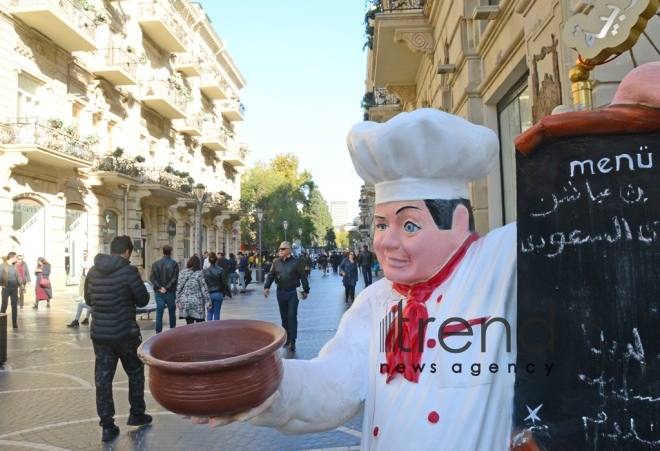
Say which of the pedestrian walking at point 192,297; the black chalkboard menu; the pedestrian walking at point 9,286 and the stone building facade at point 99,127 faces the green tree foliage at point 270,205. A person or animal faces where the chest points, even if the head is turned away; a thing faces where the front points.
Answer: the pedestrian walking at point 192,297

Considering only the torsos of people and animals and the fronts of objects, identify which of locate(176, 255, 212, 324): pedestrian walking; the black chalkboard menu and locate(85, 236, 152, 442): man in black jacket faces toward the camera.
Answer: the black chalkboard menu

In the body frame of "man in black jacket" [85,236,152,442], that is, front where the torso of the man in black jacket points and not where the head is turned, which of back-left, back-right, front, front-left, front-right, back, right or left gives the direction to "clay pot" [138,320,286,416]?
back-right

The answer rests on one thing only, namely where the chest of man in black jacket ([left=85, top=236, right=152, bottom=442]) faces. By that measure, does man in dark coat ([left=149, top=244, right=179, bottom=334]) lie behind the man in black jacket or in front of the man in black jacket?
in front

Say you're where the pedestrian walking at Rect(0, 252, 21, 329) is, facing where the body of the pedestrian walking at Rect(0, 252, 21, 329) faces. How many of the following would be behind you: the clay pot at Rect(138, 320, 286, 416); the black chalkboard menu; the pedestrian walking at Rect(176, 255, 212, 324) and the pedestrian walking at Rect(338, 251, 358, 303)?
0

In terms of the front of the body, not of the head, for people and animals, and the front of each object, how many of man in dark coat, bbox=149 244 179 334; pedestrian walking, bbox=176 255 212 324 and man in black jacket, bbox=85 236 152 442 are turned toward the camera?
0

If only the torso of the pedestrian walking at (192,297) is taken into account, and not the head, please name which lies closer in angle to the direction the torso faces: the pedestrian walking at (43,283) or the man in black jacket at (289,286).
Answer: the pedestrian walking

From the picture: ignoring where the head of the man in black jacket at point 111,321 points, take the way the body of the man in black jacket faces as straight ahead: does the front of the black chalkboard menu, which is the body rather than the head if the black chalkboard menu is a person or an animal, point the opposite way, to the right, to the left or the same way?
the opposite way

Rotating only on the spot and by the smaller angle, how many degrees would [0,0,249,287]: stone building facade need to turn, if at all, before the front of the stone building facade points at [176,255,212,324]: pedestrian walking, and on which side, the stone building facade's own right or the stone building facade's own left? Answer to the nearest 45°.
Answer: approximately 45° to the stone building facade's own right

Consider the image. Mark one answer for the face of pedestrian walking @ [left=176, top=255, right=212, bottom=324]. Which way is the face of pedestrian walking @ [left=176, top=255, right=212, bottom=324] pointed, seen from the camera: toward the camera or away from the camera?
away from the camera

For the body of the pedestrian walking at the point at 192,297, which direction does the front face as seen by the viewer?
away from the camera

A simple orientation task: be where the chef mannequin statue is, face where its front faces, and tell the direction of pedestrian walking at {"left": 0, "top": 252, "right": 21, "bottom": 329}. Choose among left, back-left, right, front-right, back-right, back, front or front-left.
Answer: right

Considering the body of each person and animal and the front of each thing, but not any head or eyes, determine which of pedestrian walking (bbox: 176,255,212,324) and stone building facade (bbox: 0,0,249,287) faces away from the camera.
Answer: the pedestrian walking

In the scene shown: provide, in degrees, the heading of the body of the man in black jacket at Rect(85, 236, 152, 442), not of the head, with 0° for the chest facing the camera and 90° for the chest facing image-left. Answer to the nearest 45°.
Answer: approximately 225°

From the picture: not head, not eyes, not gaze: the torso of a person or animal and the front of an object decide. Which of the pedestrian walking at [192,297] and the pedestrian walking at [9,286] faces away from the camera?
the pedestrian walking at [192,297]

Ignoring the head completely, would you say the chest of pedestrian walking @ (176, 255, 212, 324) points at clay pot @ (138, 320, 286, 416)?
no

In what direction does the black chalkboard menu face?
toward the camera

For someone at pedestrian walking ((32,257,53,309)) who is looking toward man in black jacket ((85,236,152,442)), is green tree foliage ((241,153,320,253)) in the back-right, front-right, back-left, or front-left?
back-left

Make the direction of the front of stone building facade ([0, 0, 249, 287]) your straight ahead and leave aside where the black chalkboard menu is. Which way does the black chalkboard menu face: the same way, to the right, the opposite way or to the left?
to the right
